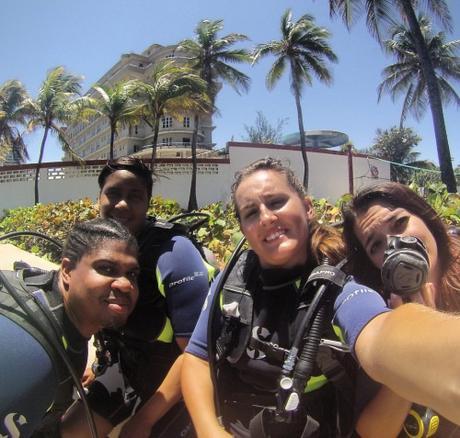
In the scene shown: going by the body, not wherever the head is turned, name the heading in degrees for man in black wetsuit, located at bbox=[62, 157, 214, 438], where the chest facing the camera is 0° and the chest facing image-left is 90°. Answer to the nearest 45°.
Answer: approximately 45°

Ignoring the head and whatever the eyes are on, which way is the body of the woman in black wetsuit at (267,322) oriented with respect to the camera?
toward the camera

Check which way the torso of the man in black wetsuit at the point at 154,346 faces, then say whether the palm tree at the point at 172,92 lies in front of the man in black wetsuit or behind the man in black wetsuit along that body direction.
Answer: behind

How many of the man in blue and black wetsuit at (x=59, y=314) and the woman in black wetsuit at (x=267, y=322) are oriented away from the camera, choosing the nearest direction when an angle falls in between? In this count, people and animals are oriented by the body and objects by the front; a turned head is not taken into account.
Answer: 0

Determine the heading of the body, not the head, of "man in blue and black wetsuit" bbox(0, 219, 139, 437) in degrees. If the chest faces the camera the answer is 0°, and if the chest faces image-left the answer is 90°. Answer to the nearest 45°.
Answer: approximately 315°

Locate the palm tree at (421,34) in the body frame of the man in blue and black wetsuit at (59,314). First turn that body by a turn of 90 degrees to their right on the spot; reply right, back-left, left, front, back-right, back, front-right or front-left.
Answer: back

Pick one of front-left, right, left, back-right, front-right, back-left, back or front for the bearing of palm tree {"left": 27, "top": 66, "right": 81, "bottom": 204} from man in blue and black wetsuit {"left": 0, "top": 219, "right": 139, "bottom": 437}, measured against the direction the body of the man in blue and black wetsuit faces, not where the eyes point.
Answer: back-left

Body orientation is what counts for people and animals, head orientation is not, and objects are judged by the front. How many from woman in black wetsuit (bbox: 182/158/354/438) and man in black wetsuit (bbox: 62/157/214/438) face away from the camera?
0

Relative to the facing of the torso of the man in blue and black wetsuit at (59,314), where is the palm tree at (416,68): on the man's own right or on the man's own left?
on the man's own left
